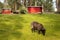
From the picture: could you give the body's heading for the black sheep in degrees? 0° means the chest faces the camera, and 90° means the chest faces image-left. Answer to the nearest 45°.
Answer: approximately 315°
